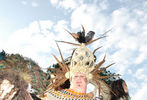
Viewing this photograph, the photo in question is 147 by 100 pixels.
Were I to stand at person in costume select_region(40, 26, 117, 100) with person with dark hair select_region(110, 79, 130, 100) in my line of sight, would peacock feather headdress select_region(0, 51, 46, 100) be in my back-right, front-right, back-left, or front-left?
back-right

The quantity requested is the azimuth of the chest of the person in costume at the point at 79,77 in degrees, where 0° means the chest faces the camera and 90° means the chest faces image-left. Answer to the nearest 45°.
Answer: approximately 0°

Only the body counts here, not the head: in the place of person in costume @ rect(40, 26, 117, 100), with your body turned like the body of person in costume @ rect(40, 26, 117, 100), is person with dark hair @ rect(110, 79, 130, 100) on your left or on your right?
on your left
